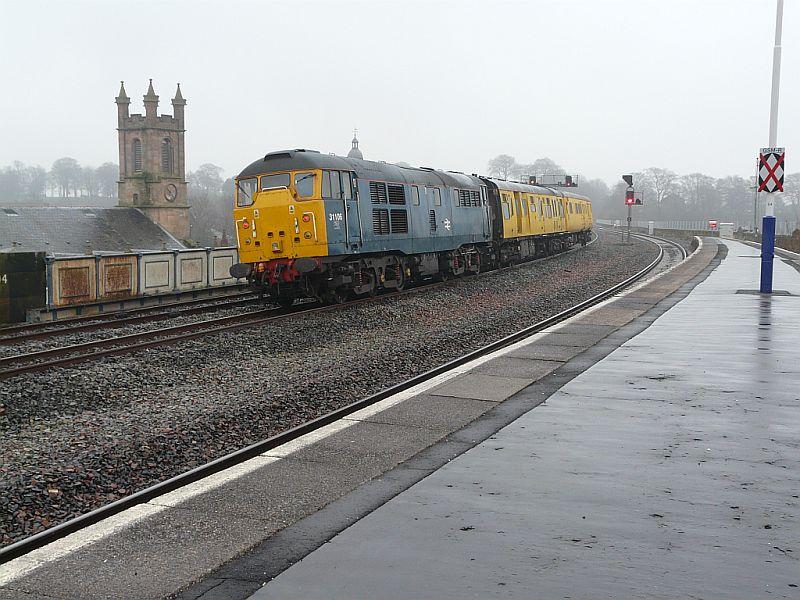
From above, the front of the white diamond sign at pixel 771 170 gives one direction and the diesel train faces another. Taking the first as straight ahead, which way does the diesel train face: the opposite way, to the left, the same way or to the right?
the same way

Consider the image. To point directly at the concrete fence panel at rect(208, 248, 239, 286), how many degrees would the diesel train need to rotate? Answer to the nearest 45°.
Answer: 0° — it already faces it

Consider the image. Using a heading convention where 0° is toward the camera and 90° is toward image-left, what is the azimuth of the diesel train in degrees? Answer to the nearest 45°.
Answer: approximately 45°

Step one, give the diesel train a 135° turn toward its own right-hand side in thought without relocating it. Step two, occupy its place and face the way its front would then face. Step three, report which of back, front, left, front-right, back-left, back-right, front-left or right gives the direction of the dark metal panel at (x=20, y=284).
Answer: left

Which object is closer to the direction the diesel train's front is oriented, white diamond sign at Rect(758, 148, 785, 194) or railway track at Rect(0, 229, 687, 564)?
the railway track

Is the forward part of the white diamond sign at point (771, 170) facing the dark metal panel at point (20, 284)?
no

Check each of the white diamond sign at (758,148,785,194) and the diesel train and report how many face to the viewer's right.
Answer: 0

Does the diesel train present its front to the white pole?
no

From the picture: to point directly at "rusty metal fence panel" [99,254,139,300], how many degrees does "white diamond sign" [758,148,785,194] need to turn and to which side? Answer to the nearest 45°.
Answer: approximately 45° to its right

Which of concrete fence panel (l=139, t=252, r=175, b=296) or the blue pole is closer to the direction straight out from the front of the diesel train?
the concrete fence panel

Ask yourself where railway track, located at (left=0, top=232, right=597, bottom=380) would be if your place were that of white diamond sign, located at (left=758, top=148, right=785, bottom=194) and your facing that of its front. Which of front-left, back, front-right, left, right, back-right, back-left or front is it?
front-right

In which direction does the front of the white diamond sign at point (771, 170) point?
toward the camera

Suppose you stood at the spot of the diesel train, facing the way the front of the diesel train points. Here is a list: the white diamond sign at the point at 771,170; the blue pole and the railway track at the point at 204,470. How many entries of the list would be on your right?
0

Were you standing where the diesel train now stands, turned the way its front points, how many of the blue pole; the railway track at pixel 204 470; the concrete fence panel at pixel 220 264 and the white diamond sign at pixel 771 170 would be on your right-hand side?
1
